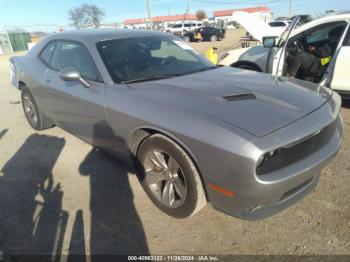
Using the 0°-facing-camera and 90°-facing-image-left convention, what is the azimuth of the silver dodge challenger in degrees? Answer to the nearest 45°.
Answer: approximately 315°

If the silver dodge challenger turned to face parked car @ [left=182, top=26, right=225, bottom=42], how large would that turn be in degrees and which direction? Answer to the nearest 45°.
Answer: approximately 135° to its left

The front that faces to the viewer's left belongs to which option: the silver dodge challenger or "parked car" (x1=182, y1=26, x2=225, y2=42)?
the parked car

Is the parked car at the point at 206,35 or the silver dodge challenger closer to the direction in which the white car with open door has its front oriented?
the parked car

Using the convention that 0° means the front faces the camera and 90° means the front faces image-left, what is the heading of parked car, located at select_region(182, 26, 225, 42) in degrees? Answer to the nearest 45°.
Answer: approximately 90°

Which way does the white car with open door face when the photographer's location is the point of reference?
facing away from the viewer and to the left of the viewer

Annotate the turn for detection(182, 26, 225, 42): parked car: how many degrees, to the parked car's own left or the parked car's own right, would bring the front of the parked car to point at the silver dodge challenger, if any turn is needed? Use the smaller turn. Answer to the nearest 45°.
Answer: approximately 90° to the parked car's own left

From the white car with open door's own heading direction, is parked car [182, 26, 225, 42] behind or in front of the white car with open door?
in front
